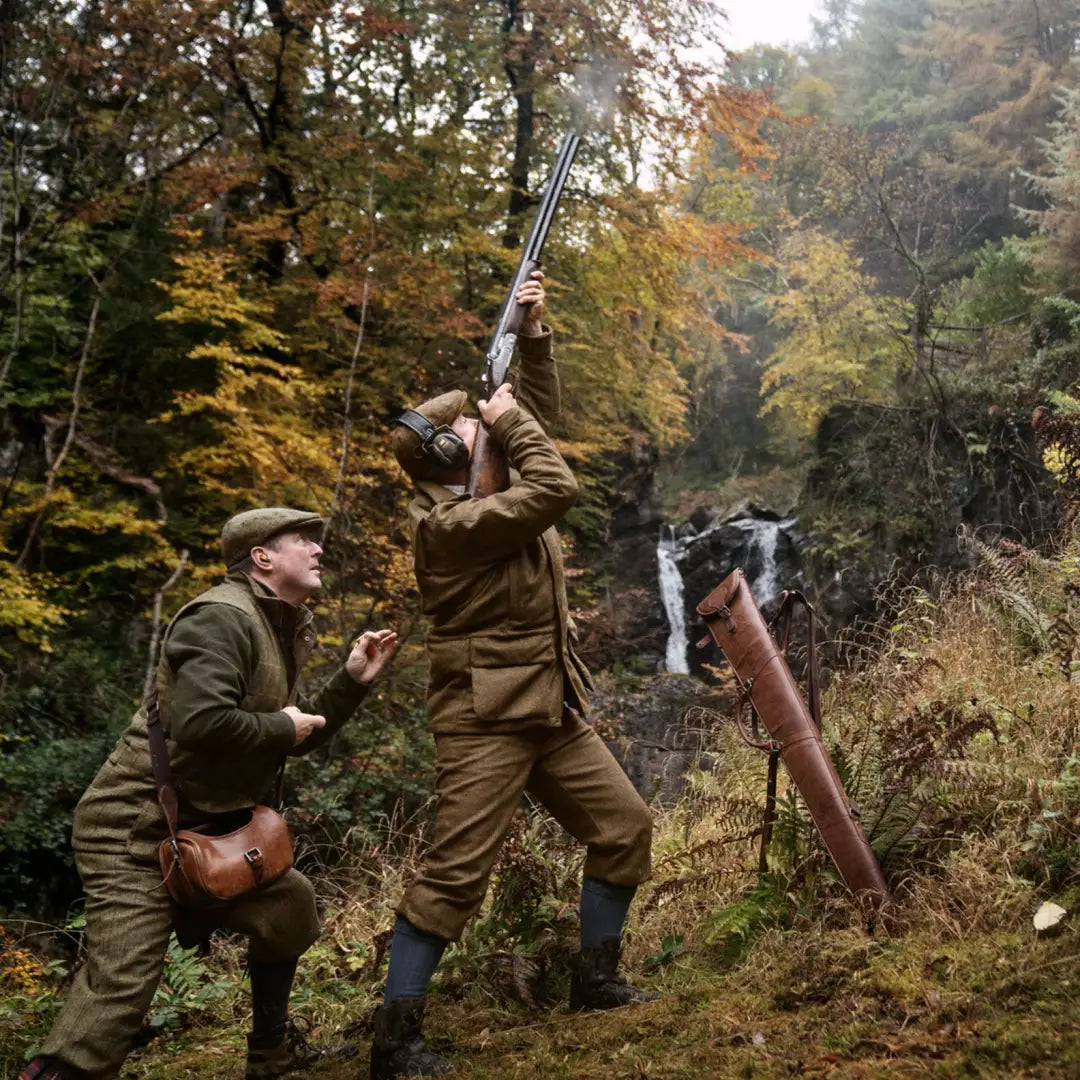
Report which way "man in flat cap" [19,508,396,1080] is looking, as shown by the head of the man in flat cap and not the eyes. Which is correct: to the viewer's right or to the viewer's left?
to the viewer's right

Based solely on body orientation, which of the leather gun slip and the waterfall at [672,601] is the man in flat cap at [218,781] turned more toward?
the leather gun slip

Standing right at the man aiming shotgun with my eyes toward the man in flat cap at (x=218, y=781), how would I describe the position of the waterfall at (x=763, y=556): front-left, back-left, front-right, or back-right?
back-right

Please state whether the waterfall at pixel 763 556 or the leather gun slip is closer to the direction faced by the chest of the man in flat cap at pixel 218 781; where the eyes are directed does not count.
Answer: the leather gun slip

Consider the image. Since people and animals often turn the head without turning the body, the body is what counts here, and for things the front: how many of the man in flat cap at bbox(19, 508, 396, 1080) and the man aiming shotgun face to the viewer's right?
2

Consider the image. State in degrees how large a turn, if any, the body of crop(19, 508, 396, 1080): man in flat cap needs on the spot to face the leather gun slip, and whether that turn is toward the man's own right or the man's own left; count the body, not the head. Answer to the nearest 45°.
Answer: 0° — they already face it

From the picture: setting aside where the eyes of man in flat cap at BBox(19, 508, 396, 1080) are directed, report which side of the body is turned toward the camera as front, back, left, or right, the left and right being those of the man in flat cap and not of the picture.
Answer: right

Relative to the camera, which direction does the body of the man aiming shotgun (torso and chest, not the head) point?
to the viewer's right

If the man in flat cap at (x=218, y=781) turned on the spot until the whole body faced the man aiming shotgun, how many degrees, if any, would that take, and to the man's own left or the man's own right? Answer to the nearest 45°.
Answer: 0° — they already face them
